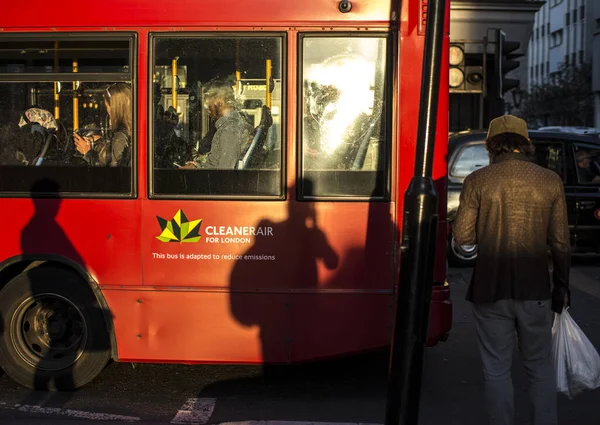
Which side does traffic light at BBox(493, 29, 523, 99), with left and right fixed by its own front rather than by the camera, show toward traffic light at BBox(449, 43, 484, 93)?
back

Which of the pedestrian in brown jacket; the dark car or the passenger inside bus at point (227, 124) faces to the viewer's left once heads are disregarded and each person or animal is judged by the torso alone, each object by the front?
the passenger inside bus

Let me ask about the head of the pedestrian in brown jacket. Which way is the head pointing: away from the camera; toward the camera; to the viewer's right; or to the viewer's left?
away from the camera

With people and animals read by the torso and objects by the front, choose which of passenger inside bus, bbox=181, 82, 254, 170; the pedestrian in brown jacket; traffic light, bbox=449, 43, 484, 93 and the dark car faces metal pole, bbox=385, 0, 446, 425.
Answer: the traffic light

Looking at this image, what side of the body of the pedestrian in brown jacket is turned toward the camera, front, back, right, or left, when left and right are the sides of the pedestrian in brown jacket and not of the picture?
back

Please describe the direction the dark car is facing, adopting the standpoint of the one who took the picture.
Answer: facing to the right of the viewer

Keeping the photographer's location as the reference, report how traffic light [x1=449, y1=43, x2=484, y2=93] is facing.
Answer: facing the viewer

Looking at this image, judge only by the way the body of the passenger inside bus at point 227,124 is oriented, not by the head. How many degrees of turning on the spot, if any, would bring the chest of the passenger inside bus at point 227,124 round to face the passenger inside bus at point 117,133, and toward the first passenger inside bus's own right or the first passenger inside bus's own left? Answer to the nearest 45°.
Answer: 0° — they already face them

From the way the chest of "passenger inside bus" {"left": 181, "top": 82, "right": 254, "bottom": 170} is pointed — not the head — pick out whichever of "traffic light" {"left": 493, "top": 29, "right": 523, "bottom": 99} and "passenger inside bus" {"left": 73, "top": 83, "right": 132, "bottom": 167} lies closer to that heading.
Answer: the passenger inside bus

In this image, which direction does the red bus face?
to the viewer's left

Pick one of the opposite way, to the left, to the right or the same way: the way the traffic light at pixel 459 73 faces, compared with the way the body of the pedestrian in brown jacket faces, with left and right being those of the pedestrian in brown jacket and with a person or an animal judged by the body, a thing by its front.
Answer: the opposite way

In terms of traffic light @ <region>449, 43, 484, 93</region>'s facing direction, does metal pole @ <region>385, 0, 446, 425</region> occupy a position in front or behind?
in front

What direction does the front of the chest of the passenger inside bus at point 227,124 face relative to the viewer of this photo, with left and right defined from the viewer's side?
facing to the left of the viewer

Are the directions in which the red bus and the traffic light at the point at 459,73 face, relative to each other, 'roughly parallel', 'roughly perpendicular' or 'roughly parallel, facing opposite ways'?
roughly perpendicular
